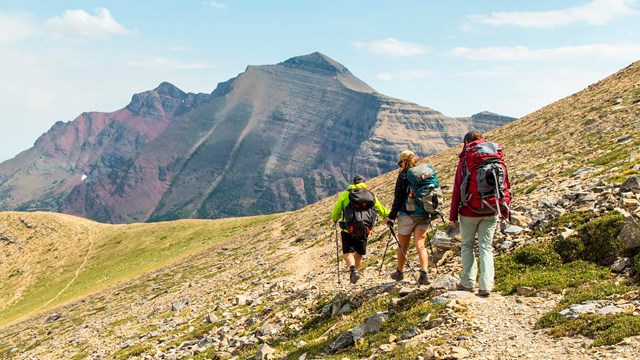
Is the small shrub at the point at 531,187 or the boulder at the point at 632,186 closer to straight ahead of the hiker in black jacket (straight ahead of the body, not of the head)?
the small shrub

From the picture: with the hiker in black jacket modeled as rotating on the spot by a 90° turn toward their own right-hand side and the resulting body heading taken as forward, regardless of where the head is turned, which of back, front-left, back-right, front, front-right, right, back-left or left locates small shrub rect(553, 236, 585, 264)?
front-right

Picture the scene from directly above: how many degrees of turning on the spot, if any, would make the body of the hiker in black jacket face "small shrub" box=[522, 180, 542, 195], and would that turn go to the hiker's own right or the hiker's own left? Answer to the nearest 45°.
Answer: approximately 90° to the hiker's own right

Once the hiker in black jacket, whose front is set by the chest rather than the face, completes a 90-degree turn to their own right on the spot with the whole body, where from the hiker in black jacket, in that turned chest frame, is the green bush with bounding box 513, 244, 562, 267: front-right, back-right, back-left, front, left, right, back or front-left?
front-right

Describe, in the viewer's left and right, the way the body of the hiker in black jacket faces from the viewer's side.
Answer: facing away from the viewer and to the left of the viewer

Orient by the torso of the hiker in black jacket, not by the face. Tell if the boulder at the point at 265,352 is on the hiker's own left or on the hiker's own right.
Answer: on the hiker's own left

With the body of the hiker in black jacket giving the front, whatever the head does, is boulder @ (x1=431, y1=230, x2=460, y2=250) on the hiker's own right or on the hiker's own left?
on the hiker's own right
